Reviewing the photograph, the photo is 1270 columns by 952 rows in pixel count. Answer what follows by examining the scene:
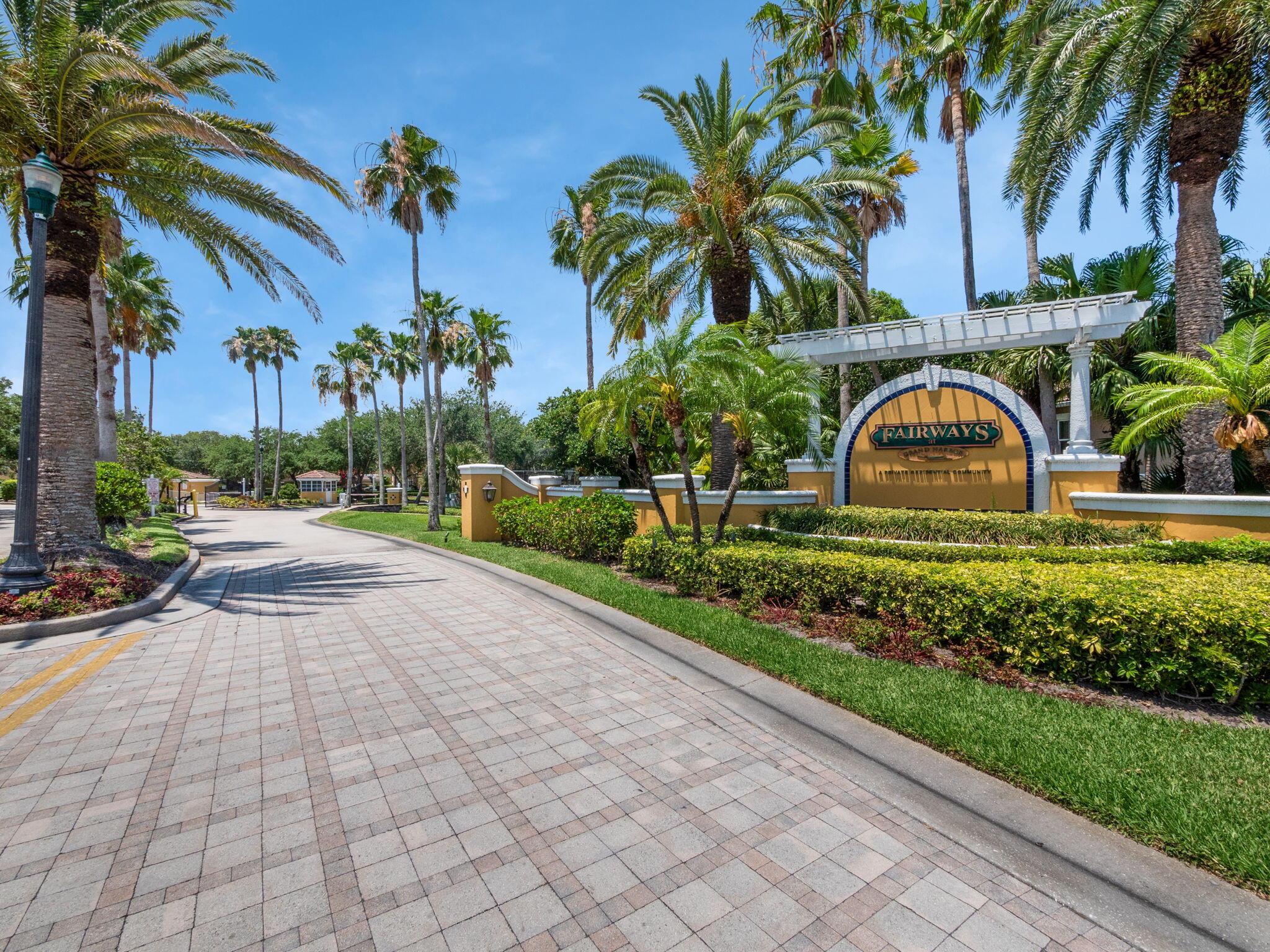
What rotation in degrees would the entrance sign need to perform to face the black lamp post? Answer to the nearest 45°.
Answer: approximately 45° to its right

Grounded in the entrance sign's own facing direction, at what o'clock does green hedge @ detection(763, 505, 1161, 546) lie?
The green hedge is roughly at 12 o'clock from the entrance sign.

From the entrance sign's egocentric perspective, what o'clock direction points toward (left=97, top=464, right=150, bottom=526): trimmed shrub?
The trimmed shrub is roughly at 2 o'clock from the entrance sign.

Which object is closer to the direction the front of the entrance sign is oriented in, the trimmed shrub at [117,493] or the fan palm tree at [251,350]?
the trimmed shrub

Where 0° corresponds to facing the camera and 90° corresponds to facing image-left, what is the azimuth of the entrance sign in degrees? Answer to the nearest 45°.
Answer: approximately 0°

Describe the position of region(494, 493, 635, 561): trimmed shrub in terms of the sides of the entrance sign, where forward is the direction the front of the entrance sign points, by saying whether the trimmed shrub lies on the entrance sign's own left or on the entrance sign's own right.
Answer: on the entrance sign's own right

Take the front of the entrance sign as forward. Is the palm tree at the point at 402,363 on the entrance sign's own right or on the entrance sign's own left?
on the entrance sign's own right

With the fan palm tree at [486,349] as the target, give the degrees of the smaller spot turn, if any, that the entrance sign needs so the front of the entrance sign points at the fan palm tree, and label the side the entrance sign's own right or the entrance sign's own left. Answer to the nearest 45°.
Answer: approximately 90° to the entrance sign's own right
